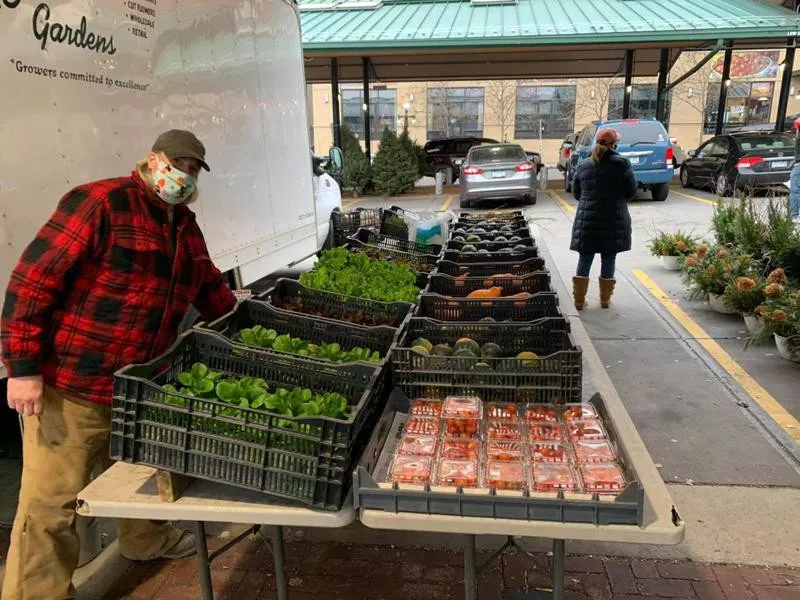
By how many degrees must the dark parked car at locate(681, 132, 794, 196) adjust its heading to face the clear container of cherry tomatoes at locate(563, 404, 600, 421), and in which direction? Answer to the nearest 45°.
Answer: approximately 135° to its left

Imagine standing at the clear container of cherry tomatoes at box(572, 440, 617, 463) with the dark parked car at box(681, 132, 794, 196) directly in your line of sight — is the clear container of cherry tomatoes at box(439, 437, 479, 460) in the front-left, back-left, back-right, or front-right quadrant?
back-left

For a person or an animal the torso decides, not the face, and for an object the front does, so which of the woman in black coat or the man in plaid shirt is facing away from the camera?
the woman in black coat

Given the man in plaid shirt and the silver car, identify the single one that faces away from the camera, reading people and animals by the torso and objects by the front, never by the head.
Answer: the silver car

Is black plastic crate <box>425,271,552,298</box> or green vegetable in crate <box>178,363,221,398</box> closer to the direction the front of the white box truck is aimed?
the black plastic crate

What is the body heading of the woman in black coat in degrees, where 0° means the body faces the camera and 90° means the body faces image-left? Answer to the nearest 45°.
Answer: approximately 180°

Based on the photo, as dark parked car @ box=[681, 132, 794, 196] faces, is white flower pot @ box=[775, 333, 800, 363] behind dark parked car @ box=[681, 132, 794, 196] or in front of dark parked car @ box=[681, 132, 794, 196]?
behind

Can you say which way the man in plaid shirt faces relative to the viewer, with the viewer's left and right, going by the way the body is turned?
facing the viewer and to the right of the viewer

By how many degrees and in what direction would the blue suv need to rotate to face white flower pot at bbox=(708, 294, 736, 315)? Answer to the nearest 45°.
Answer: approximately 135° to its left

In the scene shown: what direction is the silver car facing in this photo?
away from the camera

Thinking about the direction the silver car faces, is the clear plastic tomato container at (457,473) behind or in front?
behind

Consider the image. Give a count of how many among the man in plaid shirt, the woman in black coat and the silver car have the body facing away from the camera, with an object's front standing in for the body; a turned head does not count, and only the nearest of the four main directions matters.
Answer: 2

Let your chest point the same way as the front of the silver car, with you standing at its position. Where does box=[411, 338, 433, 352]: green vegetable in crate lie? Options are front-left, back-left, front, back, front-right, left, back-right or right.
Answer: back

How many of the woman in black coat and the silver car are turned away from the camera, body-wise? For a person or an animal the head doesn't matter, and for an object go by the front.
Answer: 2

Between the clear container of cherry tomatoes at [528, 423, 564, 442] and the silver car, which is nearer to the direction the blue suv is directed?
the silver car

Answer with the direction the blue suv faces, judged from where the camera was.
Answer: facing away from the viewer and to the left of the viewer

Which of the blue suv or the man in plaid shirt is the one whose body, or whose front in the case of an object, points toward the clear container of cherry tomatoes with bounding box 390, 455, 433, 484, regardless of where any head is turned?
the man in plaid shirt

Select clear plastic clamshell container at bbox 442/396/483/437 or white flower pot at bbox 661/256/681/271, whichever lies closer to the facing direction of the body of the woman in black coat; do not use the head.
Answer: the white flower pot

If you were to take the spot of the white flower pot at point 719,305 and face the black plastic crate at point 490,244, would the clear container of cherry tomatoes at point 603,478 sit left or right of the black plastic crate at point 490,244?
left

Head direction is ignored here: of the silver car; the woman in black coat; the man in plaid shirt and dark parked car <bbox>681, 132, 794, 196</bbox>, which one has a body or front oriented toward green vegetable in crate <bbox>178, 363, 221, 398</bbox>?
the man in plaid shirt

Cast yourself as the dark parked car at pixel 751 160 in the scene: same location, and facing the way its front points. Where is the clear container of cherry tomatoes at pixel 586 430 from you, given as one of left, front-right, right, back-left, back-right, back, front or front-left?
back-left
